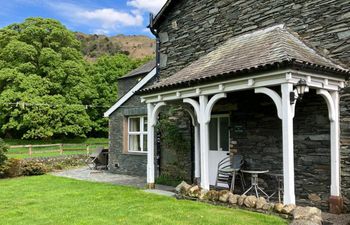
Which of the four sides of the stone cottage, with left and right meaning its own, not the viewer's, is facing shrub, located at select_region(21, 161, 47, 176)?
right

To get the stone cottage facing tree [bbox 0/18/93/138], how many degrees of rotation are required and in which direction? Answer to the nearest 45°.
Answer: approximately 90° to its right

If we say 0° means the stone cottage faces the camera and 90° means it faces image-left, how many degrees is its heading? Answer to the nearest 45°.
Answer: approximately 45°
